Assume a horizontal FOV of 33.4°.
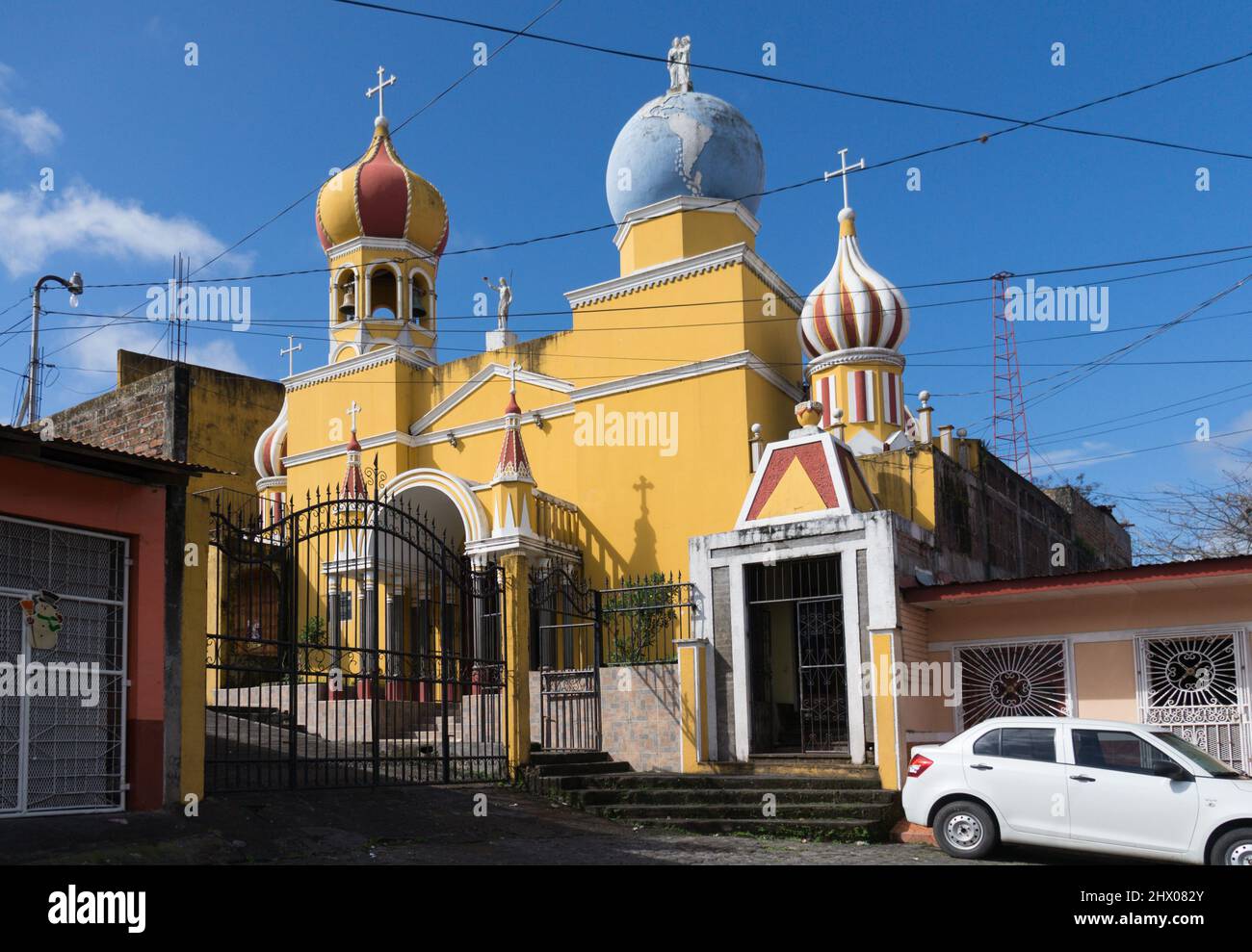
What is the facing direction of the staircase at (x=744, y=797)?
toward the camera

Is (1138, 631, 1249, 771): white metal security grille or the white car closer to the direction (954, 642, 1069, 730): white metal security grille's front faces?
the white car

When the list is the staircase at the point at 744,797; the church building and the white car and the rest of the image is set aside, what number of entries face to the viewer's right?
1

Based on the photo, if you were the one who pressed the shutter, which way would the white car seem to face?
facing to the right of the viewer

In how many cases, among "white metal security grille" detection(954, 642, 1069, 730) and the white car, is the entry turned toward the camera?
1

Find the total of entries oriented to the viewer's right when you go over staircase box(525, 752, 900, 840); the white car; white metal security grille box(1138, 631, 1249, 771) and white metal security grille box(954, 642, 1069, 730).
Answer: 1

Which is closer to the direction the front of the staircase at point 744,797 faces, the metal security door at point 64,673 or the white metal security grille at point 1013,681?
the metal security door

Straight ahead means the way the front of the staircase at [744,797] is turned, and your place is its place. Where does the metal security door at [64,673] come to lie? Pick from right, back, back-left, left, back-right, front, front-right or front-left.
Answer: front-right

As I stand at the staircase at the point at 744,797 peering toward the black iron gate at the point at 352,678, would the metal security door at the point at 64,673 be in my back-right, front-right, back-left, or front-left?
front-left

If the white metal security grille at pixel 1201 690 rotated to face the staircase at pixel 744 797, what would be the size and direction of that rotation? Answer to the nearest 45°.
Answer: approximately 90° to its right

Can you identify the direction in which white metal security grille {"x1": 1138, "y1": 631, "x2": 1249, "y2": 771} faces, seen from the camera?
facing the viewer

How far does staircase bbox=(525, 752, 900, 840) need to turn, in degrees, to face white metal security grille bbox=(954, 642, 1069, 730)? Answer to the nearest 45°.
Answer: approximately 90° to its left

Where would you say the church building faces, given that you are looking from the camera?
facing the viewer and to the left of the viewer

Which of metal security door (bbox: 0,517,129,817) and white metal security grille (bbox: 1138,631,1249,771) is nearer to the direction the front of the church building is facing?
the metal security door

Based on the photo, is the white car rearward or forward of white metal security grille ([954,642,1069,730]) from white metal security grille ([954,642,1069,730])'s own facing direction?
forward
